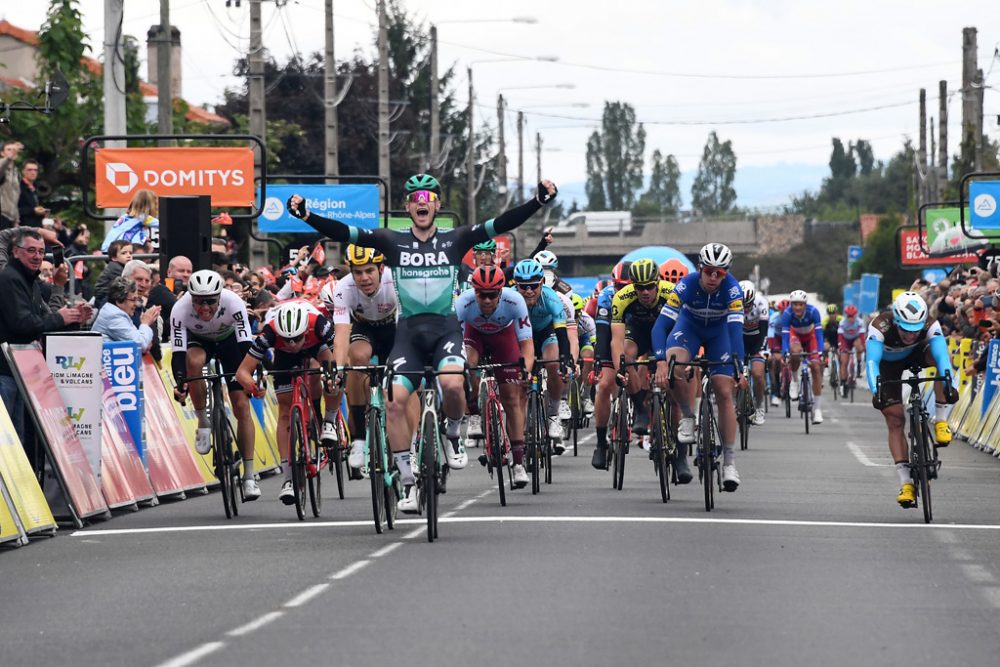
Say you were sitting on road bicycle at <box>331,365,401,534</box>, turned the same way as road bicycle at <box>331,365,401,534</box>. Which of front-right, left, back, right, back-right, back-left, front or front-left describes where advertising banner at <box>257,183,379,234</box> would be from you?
back

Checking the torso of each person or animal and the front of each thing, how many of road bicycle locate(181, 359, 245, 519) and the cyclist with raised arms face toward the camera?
2

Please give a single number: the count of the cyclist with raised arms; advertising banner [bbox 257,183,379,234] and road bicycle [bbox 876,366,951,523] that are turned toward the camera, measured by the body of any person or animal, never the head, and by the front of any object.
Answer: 3

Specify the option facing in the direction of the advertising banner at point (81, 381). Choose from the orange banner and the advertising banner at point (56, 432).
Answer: the orange banner

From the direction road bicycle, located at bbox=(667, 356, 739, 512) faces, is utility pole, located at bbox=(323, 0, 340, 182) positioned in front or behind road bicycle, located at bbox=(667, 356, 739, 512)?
behind

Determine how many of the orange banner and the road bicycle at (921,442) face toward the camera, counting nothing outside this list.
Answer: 2

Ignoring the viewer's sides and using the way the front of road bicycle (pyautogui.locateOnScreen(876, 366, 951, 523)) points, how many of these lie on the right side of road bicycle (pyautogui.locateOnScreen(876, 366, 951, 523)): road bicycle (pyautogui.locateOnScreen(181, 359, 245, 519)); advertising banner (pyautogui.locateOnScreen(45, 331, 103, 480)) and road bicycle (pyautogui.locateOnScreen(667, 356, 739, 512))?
3

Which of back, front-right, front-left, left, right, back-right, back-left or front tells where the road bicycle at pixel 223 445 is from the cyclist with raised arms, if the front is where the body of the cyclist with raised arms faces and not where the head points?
back-right

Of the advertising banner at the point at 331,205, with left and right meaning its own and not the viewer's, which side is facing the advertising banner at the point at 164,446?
front

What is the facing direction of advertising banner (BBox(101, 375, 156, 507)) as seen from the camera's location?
facing the viewer and to the right of the viewer

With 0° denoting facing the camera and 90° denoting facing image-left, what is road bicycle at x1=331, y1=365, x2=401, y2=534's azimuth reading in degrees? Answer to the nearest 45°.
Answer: approximately 0°
